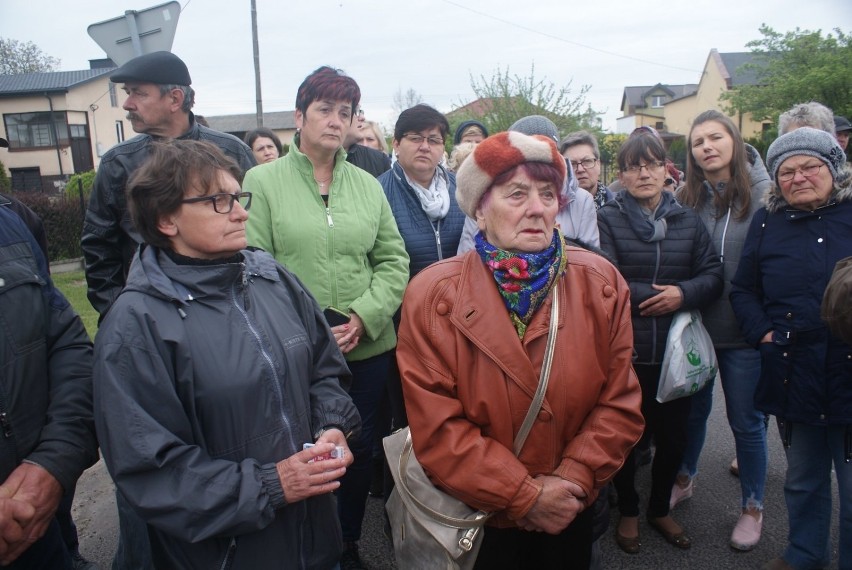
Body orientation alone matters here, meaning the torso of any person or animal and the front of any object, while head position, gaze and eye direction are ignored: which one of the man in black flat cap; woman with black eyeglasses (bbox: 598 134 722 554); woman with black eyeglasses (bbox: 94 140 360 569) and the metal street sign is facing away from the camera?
the metal street sign

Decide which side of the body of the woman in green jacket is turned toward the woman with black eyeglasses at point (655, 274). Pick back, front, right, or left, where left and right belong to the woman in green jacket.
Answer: left

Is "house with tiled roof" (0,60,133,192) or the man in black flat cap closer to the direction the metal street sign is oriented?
the house with tiled roof

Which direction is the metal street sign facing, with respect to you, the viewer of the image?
facing away from the viewer

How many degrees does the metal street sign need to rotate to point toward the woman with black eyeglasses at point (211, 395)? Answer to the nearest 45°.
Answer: approximately 180°

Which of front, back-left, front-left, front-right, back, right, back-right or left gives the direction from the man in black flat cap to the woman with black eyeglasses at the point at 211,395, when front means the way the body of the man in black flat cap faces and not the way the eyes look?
front-left

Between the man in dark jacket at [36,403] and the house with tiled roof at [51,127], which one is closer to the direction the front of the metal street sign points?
the house with tiled roof

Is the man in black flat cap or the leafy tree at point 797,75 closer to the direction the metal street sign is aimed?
the leafy tree

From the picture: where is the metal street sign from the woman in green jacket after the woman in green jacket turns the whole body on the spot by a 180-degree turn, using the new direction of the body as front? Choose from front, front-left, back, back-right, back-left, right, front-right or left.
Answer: front-left

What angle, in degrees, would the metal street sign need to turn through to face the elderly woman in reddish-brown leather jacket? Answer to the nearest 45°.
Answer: approximately 180°

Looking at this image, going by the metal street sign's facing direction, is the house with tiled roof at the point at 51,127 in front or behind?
in front

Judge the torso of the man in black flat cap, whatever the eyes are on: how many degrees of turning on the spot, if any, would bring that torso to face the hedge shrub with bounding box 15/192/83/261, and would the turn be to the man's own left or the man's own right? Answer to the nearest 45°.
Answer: approximately 135° to the man's own right

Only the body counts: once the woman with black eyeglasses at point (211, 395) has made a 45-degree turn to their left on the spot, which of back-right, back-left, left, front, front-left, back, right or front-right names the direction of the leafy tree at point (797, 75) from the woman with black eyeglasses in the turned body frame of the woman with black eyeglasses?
front-left
